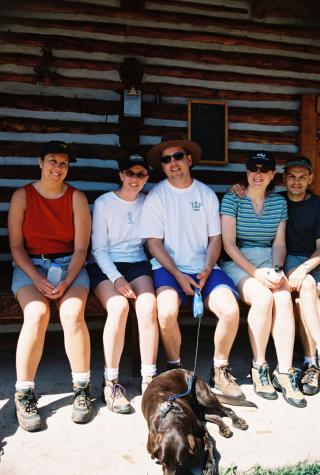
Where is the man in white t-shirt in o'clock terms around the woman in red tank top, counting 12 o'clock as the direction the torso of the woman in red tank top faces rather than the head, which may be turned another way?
The man in white t-shirt is roughly at 9 o'clock from the woman in red tank top.

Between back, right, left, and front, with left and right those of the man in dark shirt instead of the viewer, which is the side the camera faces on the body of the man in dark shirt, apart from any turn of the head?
front

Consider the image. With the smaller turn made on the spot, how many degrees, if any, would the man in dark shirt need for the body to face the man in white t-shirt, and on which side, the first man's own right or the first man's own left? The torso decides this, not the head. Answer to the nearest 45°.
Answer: approximately 45° to the first man's own right

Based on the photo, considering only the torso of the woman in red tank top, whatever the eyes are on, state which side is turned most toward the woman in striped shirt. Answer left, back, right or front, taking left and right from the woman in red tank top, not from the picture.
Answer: left

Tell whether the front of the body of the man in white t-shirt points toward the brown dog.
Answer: yes

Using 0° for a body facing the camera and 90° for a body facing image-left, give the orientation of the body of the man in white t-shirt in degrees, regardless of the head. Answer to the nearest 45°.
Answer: approximately 0°

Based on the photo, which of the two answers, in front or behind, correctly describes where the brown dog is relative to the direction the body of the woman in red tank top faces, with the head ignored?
in front
